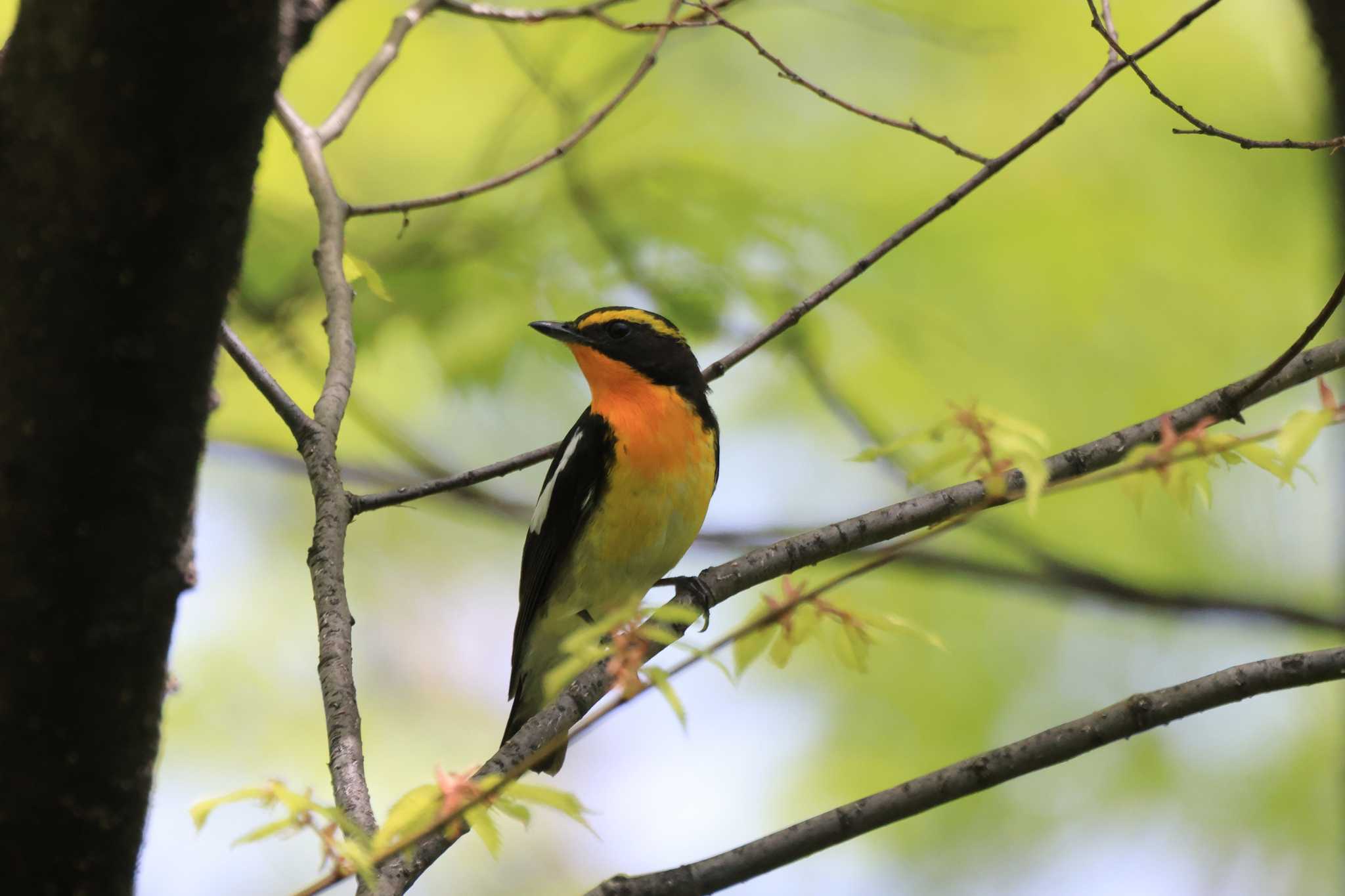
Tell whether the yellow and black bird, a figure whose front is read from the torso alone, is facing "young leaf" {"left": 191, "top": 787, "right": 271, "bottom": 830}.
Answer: no

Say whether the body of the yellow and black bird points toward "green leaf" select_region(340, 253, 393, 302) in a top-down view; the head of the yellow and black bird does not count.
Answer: no

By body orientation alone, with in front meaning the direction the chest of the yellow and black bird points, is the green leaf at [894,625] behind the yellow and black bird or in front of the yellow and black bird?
in front

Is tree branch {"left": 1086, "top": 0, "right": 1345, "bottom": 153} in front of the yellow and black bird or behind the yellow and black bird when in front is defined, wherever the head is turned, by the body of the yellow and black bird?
in front

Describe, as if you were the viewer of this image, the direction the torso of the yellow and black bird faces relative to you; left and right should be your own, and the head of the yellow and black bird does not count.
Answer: facing the viewer and to the right of the viewer

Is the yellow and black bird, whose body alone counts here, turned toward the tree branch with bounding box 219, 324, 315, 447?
no
